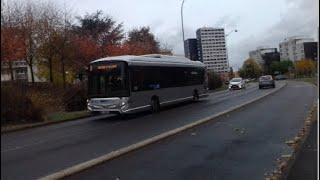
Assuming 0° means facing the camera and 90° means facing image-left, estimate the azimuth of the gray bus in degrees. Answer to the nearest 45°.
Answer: approximately 45°

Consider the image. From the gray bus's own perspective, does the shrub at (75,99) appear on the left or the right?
on its right
